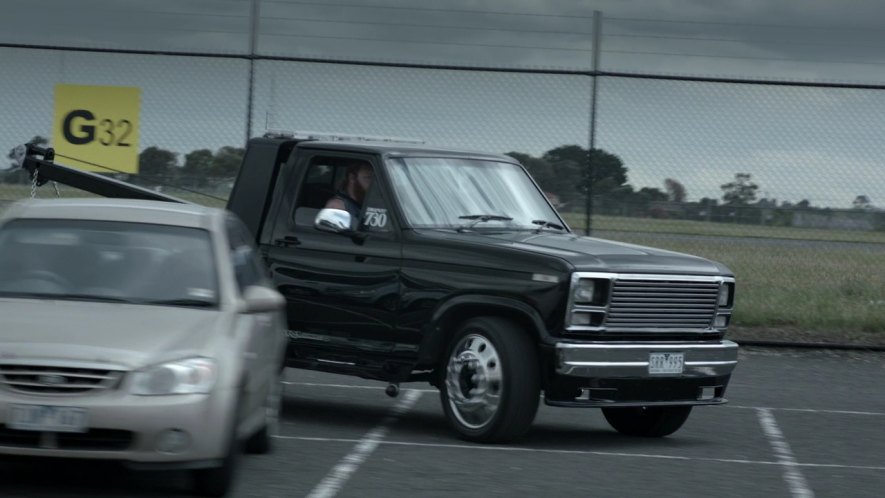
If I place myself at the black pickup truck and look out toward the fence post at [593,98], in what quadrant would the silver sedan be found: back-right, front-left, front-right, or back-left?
back-left

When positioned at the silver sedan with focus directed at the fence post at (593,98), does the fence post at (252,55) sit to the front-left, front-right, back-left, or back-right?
front-left

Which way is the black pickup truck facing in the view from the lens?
facing the viewer and to the right of the viewer

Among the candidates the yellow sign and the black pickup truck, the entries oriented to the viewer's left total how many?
0

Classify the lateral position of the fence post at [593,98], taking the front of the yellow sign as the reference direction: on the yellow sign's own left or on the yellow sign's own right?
on the yellow sign's own left

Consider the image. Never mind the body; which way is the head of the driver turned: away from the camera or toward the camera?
toward the camera

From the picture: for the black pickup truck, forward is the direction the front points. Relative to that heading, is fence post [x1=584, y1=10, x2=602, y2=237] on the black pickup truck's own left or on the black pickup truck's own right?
on the black pickup truck's own left

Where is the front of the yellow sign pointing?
toward the camera

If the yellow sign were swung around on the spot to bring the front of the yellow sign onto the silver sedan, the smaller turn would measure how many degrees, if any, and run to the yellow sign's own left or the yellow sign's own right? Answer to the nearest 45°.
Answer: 0° — it already faces it

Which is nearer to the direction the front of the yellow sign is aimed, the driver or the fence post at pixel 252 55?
the driver

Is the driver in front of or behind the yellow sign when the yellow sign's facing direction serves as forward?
in front

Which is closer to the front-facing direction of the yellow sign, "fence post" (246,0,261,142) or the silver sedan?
the silver sedan
